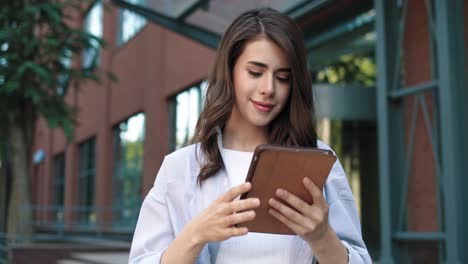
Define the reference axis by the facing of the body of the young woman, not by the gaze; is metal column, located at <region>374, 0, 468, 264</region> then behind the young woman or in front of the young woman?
behind

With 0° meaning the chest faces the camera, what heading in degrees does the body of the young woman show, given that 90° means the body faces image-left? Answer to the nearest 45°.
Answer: approximately 0°

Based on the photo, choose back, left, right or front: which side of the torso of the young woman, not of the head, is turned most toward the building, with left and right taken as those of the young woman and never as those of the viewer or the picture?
back

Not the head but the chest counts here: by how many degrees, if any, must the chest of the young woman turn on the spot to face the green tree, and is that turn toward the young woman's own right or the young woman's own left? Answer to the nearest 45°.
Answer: approximately 180°
